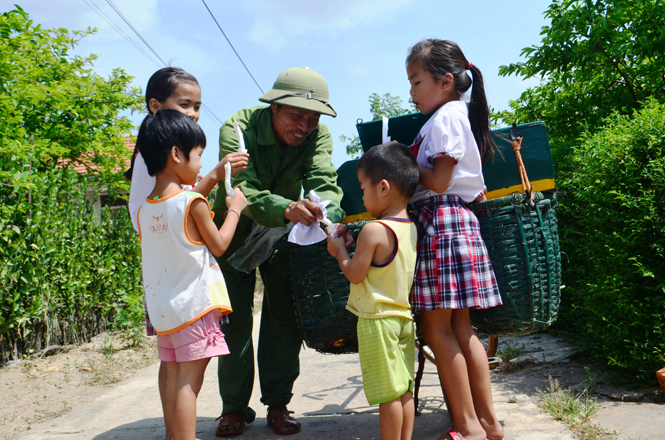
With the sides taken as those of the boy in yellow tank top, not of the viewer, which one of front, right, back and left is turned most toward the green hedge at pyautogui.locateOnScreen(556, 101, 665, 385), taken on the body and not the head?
right

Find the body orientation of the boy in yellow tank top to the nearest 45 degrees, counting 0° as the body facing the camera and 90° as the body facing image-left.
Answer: approximately 135°

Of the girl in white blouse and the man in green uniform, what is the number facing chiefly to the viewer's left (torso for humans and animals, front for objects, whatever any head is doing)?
1

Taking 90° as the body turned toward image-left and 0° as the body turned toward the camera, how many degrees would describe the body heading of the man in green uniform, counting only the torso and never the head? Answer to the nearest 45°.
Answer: approximately 315°

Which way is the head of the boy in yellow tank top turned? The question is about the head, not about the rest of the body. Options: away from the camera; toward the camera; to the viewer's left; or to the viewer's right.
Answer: to the viewer's left

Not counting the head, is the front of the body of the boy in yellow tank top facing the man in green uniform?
yes

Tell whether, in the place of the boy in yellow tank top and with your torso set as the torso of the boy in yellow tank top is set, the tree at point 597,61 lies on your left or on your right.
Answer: on your right

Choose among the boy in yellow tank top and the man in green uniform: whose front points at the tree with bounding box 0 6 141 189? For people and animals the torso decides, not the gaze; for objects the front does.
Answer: the boy in yellow tank top

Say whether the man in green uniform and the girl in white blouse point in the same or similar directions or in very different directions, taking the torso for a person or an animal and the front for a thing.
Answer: very different directions

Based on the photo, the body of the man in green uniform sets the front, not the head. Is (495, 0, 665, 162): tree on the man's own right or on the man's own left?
on the man's own left

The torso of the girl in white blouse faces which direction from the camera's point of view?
to the viewer's left
